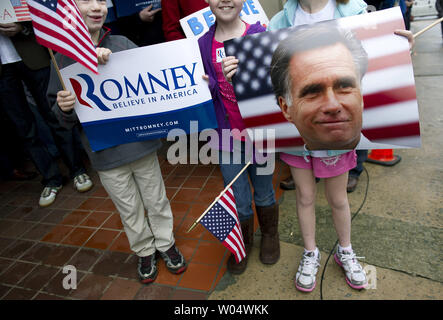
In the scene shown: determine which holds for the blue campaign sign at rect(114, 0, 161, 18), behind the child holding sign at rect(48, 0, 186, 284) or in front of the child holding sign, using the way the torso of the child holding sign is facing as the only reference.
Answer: behind

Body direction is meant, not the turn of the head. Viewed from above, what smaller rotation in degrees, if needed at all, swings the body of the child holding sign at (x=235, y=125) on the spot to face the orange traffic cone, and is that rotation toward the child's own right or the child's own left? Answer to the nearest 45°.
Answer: approximately 135° to the child's own left

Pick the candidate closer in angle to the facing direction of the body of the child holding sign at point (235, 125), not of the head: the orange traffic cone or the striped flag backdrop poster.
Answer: the striped flag backdrop poster

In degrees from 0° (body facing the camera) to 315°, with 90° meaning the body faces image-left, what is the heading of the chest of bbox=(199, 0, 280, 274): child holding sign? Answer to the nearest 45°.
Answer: approximately 0°

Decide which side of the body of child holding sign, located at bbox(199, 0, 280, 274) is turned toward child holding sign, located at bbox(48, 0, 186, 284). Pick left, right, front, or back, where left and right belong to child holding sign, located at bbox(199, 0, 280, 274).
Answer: right

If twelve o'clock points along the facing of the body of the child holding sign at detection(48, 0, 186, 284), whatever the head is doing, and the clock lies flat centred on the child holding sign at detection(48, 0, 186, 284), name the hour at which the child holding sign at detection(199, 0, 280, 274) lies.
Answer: the child holding sign at detection(199, 0, 280, 274) is roughly at 10 o'clock from the child holding sign at detection(48, 0, 186, 284).

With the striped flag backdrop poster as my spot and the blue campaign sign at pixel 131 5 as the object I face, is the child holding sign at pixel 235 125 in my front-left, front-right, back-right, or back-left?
front-left

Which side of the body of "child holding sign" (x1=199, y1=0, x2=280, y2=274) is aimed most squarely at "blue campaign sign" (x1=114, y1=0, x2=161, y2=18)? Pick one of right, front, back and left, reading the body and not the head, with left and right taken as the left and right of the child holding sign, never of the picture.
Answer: back

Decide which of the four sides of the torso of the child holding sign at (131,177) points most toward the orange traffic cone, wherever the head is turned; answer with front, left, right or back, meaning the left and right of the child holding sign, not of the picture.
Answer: left

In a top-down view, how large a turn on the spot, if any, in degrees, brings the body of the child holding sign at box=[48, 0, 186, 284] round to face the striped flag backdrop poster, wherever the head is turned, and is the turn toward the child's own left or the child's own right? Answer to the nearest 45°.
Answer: approximately 45° to the child's own left

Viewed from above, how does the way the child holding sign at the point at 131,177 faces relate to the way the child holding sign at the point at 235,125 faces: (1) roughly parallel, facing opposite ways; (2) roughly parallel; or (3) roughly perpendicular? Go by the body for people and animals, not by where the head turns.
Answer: roughly parallel

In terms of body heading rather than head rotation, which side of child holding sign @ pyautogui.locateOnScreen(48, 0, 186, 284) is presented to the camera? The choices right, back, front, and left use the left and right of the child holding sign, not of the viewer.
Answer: front

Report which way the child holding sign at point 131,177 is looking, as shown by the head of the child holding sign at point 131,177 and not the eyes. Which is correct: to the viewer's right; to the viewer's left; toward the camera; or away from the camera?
toward the camera

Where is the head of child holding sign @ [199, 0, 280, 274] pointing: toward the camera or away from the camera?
toward the camera

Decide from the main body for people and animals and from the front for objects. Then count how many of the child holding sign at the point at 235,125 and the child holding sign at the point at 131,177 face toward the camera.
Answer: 2
